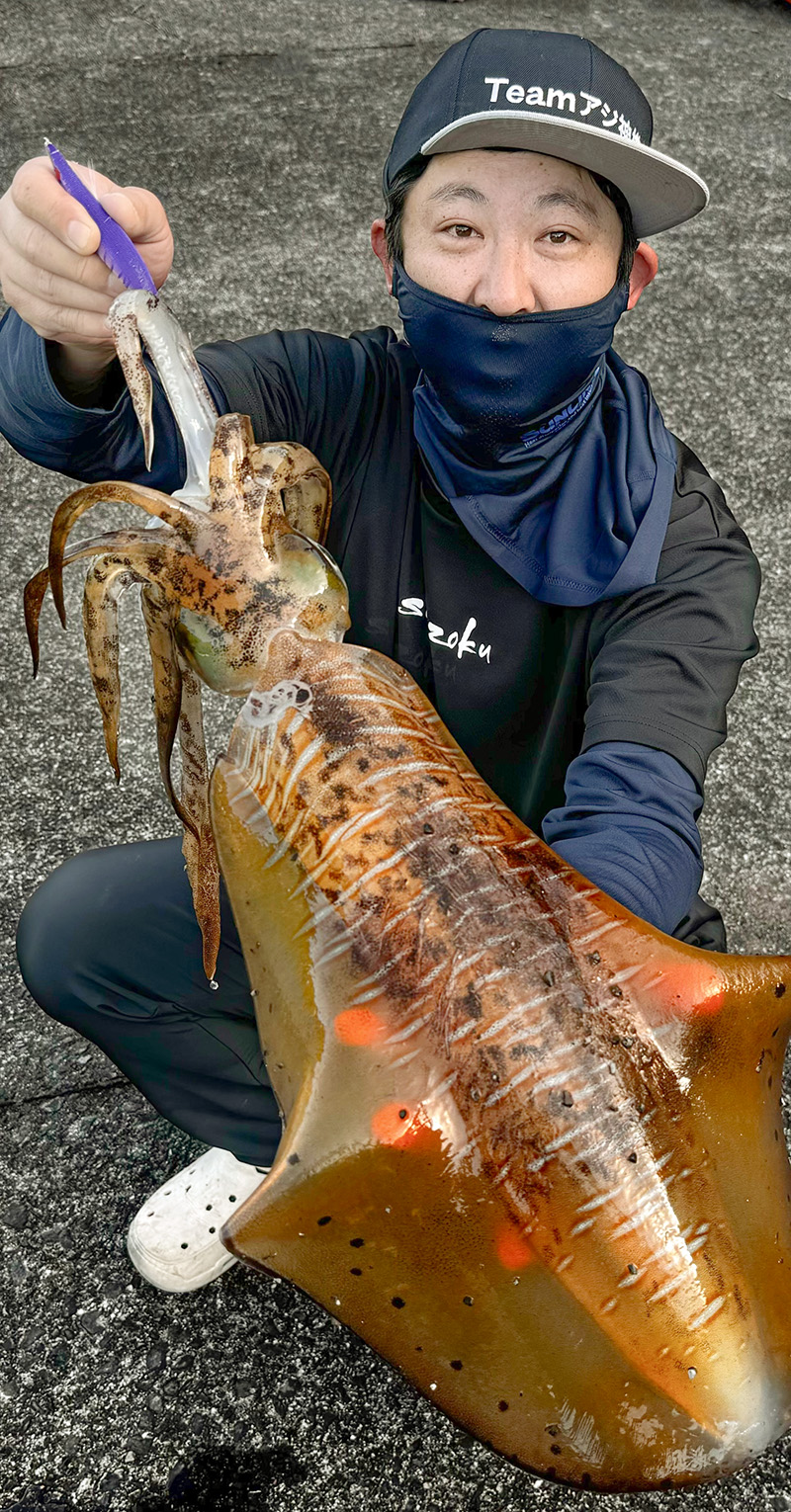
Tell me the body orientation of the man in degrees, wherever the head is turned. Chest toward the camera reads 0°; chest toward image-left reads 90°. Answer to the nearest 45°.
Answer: approximately 0°

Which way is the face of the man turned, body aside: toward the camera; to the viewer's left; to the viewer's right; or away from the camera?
toward the camera
